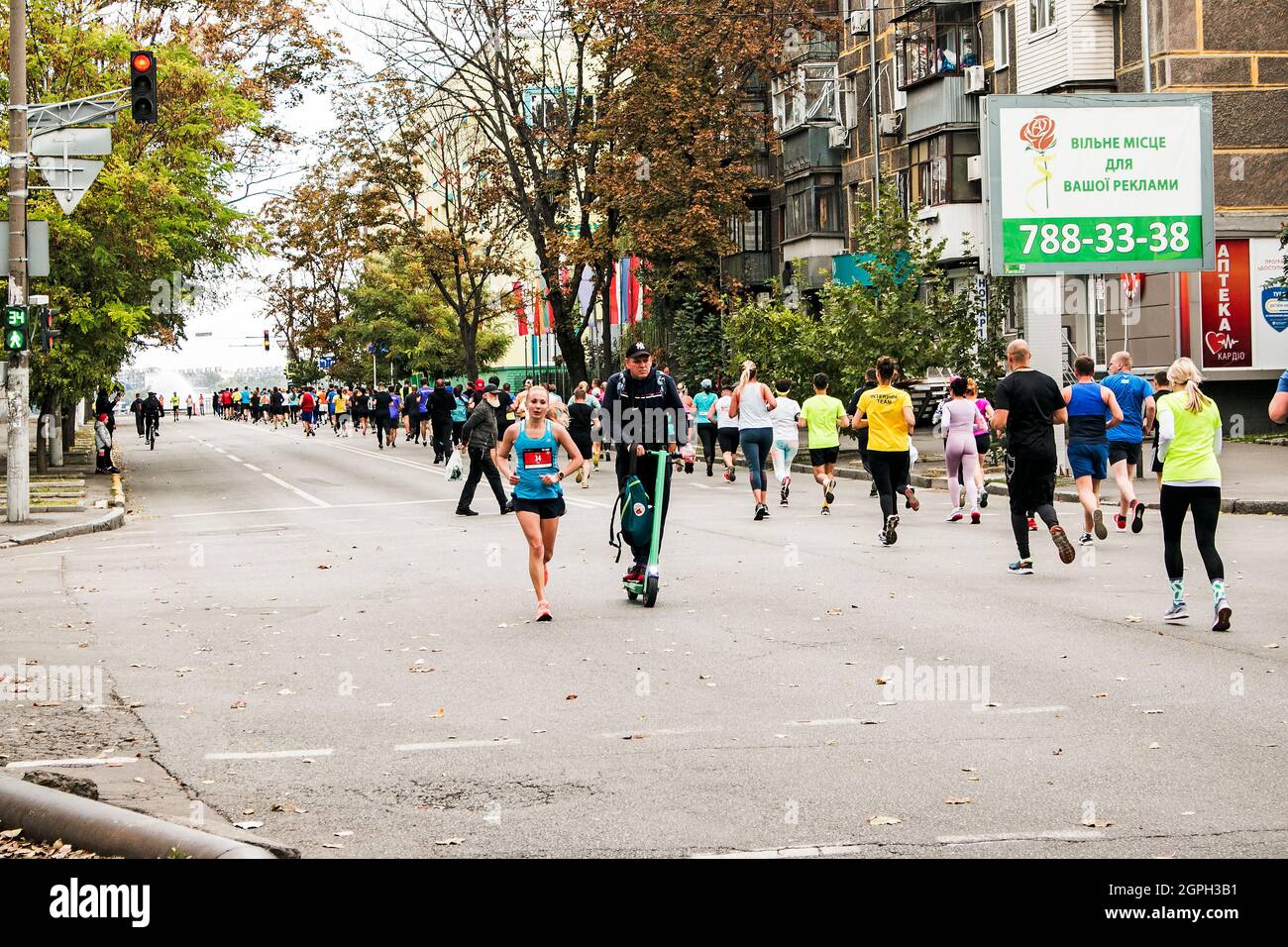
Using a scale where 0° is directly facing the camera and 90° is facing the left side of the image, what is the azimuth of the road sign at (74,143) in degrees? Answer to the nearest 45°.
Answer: approximately 180°

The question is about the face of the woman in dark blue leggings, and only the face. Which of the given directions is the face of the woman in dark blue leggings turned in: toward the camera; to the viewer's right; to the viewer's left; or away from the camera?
away from the camera

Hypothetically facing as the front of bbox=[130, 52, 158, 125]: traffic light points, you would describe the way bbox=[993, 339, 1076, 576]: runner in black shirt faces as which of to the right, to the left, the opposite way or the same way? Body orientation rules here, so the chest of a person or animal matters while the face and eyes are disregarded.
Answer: the opposite way

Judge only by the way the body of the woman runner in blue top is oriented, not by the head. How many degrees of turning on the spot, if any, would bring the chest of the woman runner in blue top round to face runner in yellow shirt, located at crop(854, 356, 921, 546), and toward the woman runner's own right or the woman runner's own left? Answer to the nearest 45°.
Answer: approximately 135° to the woman runner's own left

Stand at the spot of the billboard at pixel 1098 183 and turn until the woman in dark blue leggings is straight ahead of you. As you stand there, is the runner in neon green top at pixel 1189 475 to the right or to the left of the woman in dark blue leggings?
left

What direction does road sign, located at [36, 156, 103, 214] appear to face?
away from the camera

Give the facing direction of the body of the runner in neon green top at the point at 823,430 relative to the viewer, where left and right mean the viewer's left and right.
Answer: facing away from the viewer

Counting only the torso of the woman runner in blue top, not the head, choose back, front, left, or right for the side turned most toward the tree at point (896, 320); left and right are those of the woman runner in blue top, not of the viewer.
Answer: back
